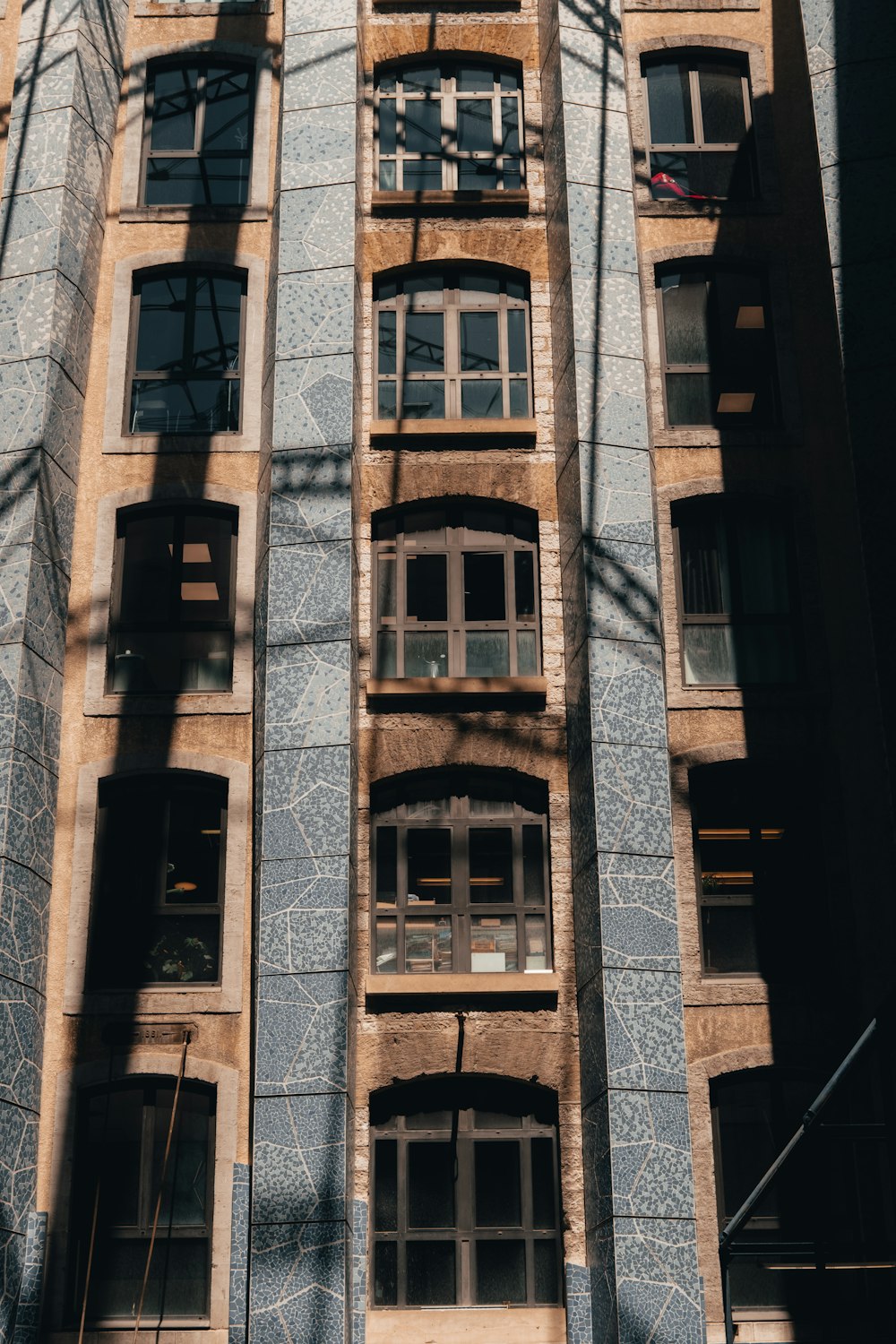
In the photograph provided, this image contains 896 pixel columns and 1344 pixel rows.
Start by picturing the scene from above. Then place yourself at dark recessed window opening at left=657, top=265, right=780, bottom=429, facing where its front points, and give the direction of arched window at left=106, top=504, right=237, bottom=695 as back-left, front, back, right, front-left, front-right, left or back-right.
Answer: right

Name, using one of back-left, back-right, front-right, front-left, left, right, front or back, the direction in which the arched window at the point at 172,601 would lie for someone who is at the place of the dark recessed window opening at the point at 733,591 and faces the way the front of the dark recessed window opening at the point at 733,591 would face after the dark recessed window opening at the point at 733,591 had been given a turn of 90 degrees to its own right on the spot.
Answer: front

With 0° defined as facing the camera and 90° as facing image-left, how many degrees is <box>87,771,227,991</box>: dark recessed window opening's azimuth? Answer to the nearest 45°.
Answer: approximately 0°

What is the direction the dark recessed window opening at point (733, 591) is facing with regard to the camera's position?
facing the viewer

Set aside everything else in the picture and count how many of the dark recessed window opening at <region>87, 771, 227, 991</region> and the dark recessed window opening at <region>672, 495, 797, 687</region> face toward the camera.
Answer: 2

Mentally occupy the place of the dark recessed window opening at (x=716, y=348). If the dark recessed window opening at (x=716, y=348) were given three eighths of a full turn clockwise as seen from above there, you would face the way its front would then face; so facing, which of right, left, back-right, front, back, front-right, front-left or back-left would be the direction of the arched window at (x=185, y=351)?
front-left

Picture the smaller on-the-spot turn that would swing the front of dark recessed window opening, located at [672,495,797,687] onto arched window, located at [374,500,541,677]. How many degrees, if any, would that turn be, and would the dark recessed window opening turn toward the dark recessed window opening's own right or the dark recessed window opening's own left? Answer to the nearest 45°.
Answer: approximately 90° to the dark recessed window opening's own right

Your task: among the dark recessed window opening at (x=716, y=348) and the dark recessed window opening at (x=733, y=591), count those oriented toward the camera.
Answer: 2

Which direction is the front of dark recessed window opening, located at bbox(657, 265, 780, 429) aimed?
toward the camera
